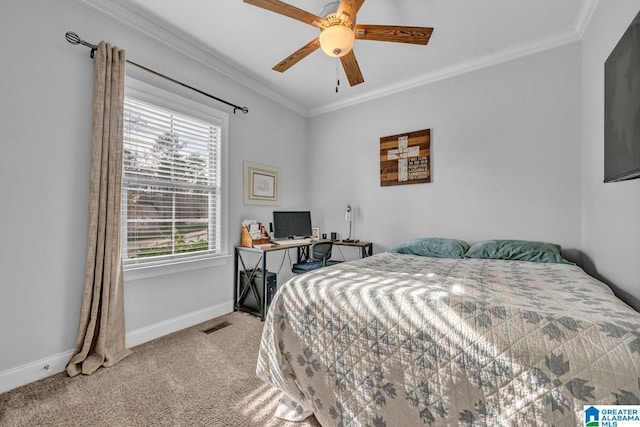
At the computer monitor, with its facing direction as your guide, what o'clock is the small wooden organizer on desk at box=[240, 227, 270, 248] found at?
The small wooden organizer on desk is roughly at 2 o'clock from the computer monitor.

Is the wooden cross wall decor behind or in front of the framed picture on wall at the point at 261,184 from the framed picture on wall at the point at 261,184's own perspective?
in front

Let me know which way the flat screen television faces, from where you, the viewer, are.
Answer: facing to the left of the viewer

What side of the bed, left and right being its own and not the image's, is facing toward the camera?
front

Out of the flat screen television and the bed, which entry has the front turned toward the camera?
the bed

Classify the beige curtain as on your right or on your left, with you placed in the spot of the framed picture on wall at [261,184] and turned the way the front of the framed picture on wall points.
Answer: on your right

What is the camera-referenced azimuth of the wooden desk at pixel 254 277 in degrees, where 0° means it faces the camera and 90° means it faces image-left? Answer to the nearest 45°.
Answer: approximately 315°

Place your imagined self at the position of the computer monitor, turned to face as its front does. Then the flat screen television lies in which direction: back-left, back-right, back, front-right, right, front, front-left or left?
front-left

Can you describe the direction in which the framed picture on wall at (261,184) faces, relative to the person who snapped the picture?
facing the viewer and to the right of the viewer

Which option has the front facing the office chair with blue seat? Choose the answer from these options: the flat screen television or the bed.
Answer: the flat screen television

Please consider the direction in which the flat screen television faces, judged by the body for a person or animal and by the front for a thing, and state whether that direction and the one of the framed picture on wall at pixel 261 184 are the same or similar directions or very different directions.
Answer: very different directions

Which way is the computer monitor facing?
toward the camera
